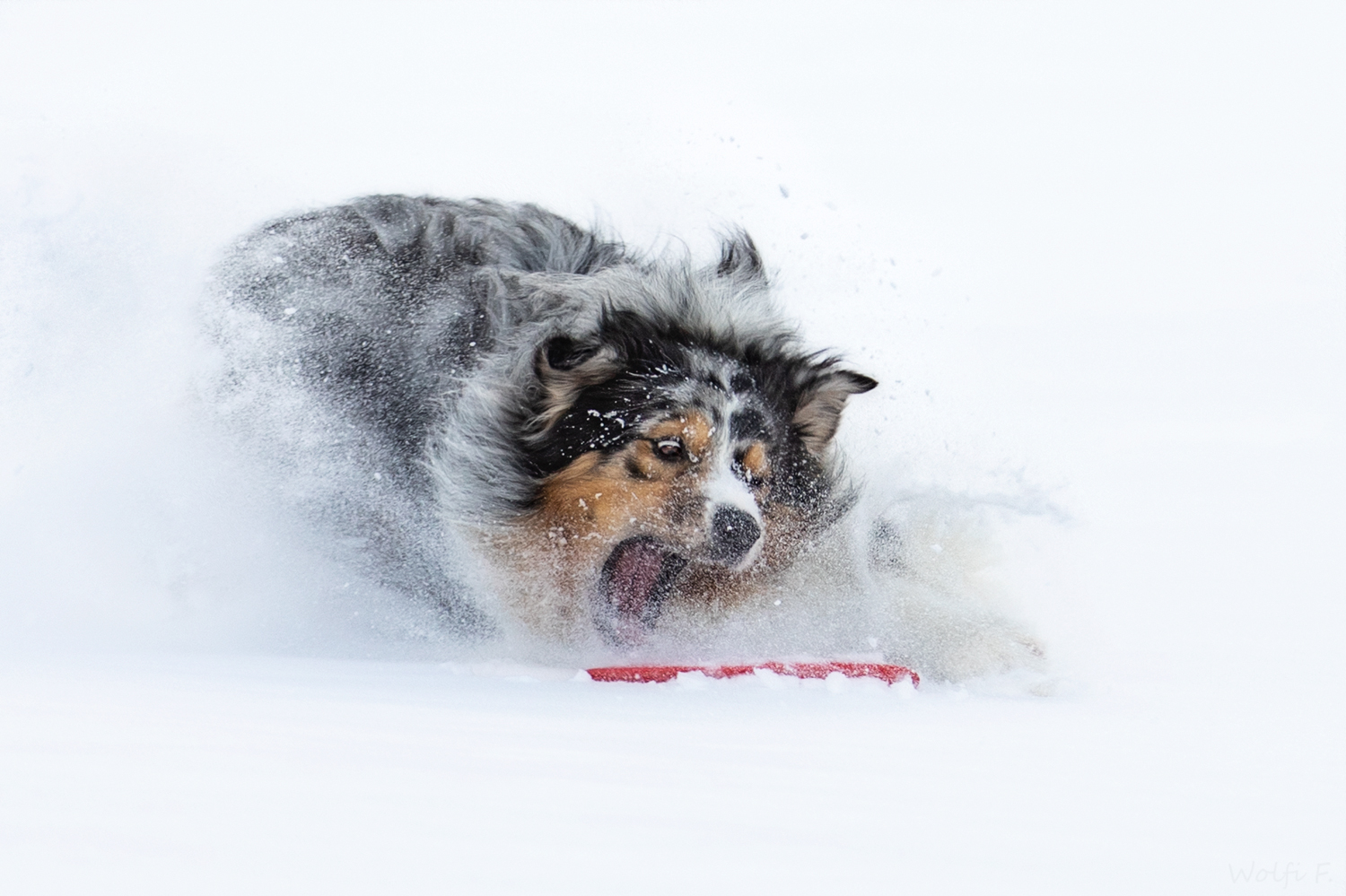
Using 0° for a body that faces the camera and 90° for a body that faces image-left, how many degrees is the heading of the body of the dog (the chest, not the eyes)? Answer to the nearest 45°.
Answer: approximately 315°
